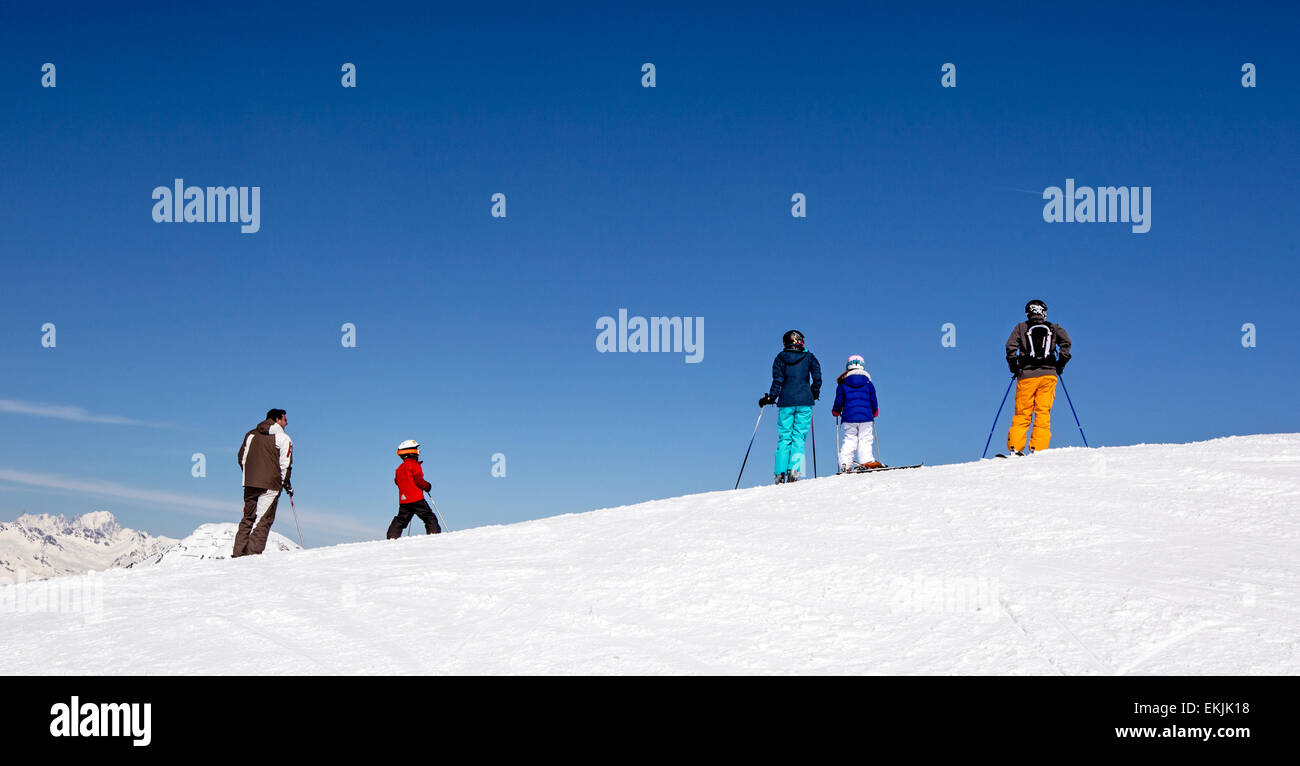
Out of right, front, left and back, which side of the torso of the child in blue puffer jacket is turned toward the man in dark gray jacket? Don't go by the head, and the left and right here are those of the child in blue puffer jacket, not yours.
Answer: right

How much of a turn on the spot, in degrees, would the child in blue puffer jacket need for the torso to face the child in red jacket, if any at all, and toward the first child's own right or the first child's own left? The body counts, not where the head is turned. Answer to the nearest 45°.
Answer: approximately 90° to the first child's own left

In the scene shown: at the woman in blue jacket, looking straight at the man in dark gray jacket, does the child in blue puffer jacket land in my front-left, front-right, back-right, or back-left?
front-left

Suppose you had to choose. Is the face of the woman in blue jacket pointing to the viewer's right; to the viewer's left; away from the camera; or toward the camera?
away from the camera

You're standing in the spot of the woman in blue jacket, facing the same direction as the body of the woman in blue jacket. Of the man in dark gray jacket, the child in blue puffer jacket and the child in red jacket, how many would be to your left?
1

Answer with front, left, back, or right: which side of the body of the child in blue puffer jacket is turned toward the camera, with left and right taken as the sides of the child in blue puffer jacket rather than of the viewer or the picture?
back

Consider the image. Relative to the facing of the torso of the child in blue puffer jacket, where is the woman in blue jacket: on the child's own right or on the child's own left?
on the child's own left

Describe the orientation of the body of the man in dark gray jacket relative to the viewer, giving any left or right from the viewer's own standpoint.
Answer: facing away from the viewer

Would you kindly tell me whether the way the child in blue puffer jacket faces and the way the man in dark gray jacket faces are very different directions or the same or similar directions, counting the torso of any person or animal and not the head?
same or similar directions

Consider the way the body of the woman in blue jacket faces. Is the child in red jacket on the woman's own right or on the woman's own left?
on the woman's own left

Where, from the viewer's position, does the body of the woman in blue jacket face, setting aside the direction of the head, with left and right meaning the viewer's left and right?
facing away from the viewer

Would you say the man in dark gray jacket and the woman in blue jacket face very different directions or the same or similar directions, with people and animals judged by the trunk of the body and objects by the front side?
same or similar directions

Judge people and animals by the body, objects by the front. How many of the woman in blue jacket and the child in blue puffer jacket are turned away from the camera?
2

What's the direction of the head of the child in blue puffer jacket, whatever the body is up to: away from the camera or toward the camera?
away from the camera

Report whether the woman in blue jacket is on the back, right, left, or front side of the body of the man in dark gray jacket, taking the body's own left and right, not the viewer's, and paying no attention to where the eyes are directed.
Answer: left

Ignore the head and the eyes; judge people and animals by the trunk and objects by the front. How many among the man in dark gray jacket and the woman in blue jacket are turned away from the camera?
2

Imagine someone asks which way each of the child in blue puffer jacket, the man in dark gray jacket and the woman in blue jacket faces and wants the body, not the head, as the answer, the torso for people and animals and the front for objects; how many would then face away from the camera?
3
